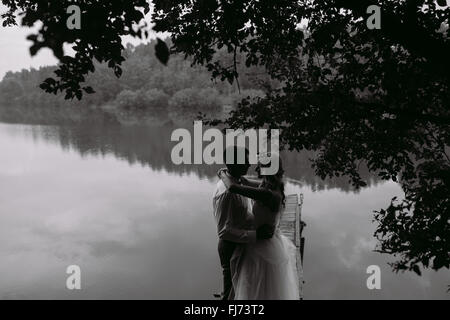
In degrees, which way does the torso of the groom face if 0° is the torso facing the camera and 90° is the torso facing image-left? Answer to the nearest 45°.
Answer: approximately 270°

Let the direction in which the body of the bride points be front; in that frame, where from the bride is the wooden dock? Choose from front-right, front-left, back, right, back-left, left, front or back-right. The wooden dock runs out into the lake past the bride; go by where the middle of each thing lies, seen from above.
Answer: right

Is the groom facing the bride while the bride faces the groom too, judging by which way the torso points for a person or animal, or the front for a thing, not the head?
yes

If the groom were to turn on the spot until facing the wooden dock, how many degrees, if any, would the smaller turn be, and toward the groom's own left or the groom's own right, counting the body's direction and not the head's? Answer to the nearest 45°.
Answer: approximately 90° to the groom's own left

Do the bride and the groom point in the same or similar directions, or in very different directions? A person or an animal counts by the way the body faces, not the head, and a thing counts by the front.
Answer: very different directions

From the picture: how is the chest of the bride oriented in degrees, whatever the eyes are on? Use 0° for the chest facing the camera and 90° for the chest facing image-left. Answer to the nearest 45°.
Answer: approximately 90°
